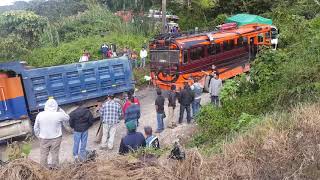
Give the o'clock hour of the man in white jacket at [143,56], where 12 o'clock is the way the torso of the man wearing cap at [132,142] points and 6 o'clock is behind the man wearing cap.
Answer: The man in white jacket is roughly at 12 o'clock from the man wearing cap.

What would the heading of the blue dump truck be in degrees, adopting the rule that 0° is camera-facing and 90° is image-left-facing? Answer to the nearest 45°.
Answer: approximately 45°

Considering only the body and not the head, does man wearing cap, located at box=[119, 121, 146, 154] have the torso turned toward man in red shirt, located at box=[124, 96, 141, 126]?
yes

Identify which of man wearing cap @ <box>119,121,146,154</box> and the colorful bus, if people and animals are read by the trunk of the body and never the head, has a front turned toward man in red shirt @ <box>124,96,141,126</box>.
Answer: the man wearing cap

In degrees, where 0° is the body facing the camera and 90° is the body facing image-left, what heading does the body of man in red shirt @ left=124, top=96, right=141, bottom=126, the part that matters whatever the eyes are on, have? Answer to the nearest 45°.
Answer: approximately 180°

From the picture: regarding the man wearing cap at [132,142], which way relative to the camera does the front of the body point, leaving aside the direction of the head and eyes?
away from the camera

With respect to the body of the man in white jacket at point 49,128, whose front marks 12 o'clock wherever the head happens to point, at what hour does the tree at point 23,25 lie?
The tree is roughly at 12 o'clock from the man in white jacket.

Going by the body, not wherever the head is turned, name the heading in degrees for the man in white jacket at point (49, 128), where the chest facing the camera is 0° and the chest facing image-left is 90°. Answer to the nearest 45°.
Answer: approximately 180°
